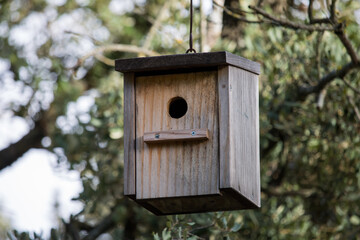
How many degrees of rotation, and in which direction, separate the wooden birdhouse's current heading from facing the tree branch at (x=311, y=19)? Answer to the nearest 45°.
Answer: approximately 135° to its left

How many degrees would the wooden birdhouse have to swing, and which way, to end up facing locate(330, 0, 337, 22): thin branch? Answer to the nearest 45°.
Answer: approximately 135° to its left

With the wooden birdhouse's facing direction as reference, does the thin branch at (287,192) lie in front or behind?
behind

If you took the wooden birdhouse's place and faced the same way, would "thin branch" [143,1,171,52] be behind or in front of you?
behind

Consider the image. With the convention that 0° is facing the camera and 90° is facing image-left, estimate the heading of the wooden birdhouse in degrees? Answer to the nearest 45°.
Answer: approximately 0°

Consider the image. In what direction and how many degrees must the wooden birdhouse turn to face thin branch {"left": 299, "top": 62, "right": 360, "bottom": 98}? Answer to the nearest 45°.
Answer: approximately 135° to its left
